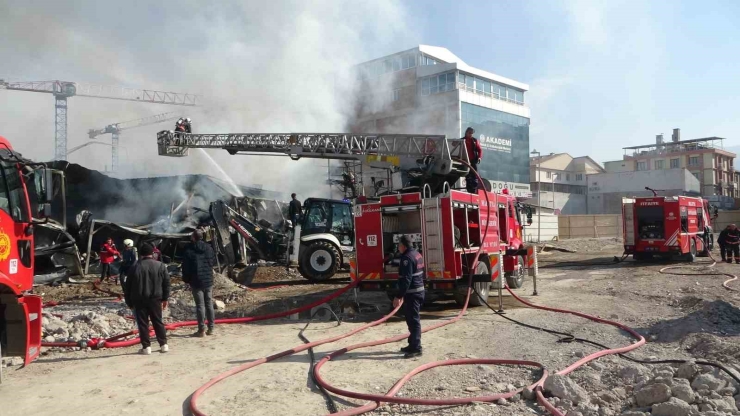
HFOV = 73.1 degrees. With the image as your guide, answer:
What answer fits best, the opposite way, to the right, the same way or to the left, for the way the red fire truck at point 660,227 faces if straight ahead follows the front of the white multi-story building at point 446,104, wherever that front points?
to the left

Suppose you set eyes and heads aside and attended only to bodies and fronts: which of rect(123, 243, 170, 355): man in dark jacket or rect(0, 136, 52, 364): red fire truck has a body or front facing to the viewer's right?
the red fire truck

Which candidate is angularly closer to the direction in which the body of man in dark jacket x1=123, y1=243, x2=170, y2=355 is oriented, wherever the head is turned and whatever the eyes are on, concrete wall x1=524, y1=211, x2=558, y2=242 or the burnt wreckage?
the burnt wreckage

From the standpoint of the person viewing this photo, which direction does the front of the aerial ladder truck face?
facing away from the viewer and to the right of the viewer

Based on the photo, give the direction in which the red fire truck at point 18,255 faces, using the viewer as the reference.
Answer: facing to the right of the viewer

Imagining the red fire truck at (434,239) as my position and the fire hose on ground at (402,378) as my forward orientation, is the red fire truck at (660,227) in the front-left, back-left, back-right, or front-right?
back-left

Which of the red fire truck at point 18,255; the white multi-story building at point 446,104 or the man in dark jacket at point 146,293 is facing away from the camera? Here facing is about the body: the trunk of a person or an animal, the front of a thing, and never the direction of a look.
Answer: the man in dark jacket

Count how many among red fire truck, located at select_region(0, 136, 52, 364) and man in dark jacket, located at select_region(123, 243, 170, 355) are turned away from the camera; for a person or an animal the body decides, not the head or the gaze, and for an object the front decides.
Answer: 1

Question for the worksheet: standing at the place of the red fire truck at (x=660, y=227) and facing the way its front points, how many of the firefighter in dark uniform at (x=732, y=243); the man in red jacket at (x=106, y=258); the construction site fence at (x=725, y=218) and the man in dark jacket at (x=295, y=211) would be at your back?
2

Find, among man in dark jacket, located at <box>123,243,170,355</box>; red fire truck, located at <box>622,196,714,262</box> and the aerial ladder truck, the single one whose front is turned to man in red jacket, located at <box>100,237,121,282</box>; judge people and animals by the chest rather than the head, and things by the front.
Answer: the man in dark jacket

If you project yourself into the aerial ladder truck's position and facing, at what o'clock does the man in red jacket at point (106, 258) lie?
The man in red jacket is roughly at 8 o'clock from the aerial ladder truck.

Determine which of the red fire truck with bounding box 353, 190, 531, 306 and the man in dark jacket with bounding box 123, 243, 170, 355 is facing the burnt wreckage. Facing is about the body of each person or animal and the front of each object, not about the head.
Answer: the man in dark jacket
